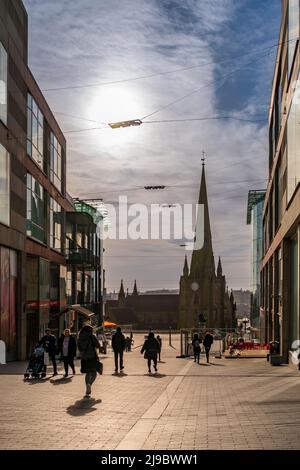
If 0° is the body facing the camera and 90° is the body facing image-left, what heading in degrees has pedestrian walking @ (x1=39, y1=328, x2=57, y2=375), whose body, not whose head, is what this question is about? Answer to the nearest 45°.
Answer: approximately 45°

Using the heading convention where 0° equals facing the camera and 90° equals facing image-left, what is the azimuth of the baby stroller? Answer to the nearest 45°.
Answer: approximately 45°

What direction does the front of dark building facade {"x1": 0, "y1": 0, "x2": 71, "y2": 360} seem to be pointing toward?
to the viewer's right

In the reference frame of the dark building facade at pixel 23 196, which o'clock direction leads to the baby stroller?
The baby stroller is roughly at 3 o'clock from the dark building facade.

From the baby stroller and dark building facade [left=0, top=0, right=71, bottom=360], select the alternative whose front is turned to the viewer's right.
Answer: the dark building facade

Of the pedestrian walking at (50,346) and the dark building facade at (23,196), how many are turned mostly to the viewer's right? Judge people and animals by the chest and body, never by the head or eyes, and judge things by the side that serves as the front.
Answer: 1

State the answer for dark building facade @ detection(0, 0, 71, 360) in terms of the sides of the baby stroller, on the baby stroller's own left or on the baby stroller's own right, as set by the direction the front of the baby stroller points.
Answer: on the baby stroller's own right

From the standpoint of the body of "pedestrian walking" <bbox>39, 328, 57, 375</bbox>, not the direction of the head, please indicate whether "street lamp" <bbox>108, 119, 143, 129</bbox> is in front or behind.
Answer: behind

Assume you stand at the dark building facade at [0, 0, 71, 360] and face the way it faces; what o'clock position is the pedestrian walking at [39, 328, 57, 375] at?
The pedestrian walking is roughly at 3 o'clock from the dark building facade.
